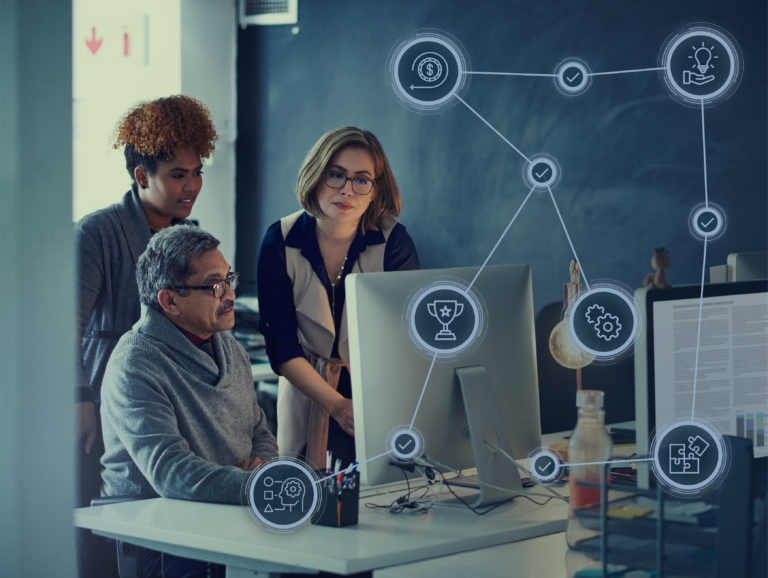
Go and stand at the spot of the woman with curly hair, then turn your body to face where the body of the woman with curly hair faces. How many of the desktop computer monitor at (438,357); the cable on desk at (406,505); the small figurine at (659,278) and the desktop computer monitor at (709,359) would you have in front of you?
4

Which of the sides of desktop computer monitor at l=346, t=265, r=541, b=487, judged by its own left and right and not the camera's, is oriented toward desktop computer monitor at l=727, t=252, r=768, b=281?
right

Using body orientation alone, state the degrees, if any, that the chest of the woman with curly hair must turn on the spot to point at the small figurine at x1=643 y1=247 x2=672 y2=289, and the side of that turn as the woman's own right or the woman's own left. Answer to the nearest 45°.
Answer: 0° — they already face it

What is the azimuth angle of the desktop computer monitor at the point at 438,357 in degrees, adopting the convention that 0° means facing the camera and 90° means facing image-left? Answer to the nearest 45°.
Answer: approximately 135°

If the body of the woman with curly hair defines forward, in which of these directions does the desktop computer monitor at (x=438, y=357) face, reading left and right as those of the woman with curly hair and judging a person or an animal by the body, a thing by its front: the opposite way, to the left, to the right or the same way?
the opposite way

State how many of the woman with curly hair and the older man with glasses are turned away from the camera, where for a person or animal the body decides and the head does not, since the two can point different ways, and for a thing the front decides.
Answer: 0

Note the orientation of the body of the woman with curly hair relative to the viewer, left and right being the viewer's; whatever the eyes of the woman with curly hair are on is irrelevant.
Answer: facing the viewer and to the right of the viewer

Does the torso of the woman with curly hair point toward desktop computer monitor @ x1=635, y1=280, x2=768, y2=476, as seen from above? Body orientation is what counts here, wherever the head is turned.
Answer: yes

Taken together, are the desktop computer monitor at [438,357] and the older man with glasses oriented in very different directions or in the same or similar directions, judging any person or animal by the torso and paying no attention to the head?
very different directions

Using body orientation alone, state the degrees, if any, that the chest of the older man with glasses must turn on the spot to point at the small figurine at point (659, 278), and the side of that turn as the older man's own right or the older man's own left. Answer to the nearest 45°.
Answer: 0° — they already face it
